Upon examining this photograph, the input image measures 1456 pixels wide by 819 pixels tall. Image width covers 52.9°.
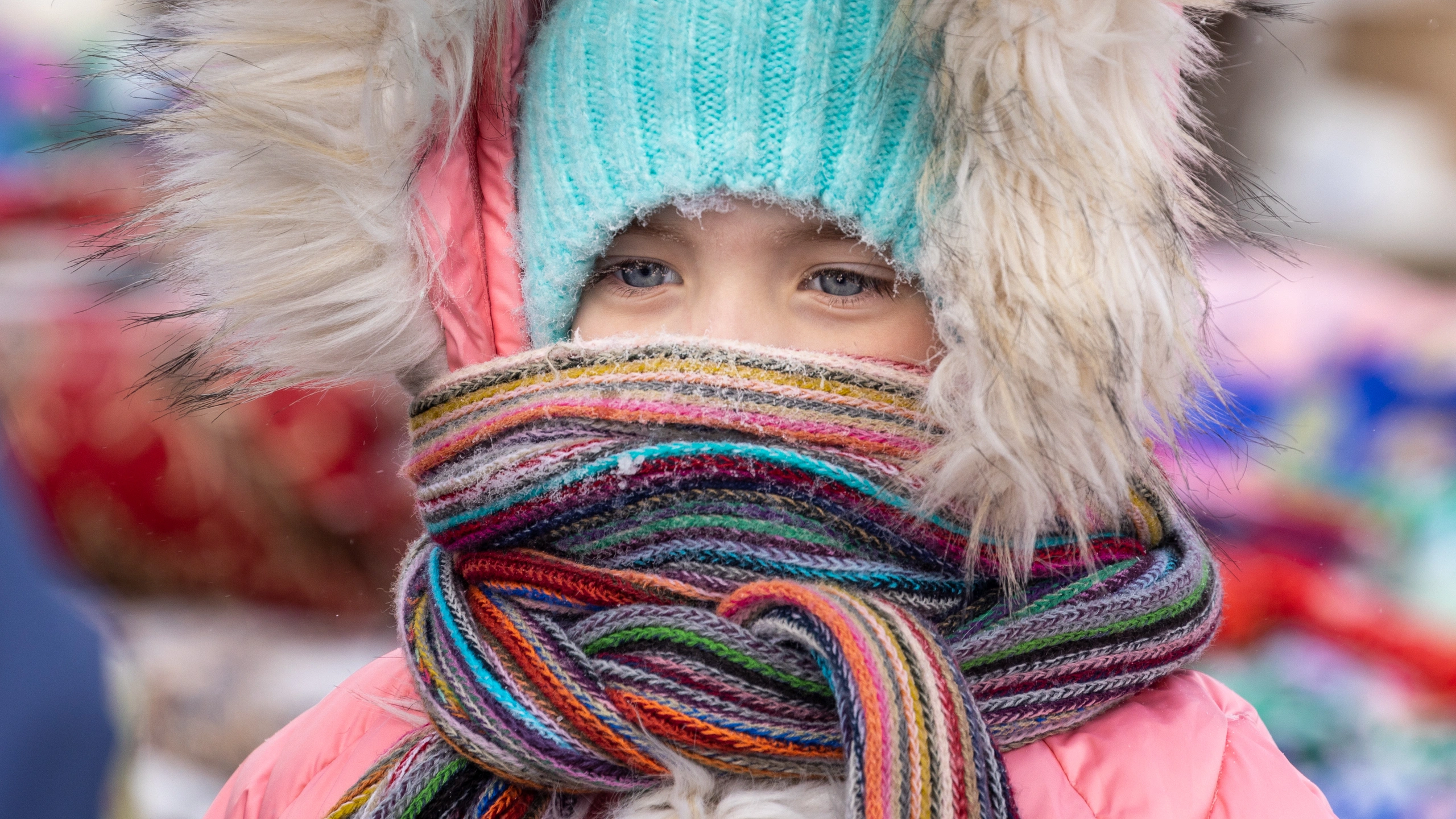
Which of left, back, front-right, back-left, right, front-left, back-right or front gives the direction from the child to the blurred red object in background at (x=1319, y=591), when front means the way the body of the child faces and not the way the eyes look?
back-left

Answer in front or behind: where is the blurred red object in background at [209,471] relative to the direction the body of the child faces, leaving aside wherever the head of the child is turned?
behind

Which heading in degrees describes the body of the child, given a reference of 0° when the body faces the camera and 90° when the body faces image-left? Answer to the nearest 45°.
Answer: approximately 0°

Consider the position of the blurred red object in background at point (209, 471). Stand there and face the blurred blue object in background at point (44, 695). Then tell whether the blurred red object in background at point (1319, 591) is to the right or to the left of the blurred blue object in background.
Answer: left
